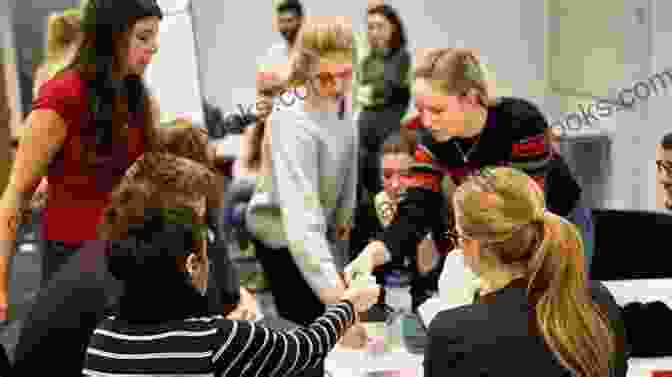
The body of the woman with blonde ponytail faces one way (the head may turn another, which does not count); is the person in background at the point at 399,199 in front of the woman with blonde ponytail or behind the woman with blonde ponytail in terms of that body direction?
in front

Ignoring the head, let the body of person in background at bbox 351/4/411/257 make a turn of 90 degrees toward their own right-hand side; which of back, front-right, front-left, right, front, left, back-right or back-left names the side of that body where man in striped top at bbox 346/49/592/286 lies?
back-left

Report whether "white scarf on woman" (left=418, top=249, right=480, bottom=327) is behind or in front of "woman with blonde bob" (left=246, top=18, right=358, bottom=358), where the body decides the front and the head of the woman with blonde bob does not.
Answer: in front

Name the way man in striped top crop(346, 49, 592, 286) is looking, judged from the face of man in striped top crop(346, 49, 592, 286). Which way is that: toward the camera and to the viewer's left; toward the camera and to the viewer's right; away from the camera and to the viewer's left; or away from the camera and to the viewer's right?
toward the camera and to the viewer's left

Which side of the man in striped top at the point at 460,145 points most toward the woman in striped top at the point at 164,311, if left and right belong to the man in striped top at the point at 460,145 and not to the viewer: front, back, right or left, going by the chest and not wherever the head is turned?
front

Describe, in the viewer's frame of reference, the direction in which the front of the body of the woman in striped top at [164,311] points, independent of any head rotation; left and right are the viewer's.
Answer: facing away from the viewer and to the right of the viewer

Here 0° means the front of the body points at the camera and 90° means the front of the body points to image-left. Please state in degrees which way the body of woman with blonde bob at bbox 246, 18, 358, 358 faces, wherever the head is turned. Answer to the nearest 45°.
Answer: approximately 315°

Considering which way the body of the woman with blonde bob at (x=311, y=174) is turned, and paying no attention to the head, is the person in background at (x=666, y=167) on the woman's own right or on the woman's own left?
on the woman's own left

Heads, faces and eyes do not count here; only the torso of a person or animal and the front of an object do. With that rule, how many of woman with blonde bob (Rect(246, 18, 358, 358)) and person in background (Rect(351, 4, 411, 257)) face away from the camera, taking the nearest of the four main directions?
0

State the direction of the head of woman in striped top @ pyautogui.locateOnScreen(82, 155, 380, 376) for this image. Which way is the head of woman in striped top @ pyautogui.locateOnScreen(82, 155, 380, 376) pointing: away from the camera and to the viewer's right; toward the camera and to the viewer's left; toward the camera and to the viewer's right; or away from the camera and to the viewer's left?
away from the camera and to the viewer's right

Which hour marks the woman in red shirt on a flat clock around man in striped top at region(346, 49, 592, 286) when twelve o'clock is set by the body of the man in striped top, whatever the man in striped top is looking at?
The woman in red shirt is roughly at 1 o'clock from the man in striped top.

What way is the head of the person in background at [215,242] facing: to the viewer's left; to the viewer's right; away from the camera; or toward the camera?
away from the camera

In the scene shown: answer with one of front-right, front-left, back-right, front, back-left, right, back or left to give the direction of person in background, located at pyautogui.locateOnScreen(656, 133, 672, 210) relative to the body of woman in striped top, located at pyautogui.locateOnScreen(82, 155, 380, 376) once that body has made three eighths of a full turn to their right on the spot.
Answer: back-left

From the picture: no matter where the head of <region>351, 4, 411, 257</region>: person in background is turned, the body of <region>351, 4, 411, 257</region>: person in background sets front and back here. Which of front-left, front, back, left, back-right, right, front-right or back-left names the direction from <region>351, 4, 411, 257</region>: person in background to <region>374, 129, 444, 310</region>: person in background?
front-left

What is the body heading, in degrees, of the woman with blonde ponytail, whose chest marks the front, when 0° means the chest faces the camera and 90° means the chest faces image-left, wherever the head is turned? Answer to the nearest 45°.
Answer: approximately 135°

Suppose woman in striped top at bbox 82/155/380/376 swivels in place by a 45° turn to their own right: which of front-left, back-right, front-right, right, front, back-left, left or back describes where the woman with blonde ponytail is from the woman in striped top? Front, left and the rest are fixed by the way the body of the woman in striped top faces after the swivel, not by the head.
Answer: front

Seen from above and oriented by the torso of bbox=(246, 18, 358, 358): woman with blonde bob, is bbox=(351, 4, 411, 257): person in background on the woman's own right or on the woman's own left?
on the woman's own left

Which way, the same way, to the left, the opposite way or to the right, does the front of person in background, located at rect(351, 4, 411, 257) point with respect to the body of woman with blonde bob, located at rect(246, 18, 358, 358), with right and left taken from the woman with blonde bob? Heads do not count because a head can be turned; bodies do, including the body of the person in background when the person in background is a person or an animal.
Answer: to the right
